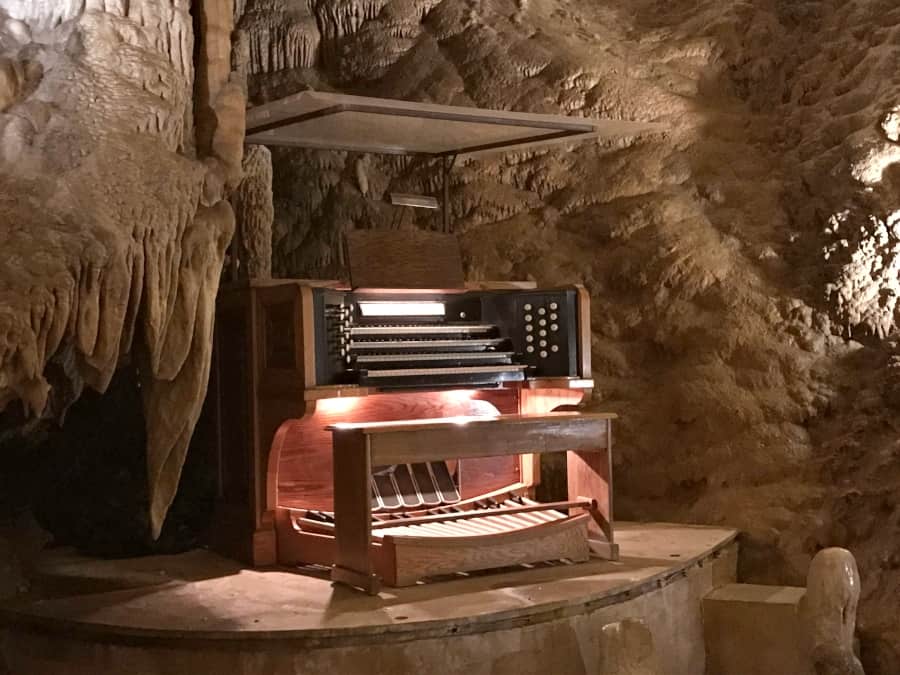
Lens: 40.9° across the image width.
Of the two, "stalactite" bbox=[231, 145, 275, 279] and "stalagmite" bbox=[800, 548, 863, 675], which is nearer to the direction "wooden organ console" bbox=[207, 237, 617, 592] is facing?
the stalagmite

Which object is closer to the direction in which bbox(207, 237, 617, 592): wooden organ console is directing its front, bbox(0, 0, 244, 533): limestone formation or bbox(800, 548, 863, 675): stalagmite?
the stalagmite

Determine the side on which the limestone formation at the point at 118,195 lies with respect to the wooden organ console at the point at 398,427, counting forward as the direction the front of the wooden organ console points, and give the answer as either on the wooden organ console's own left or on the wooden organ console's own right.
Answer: on the wooden organ console's own right

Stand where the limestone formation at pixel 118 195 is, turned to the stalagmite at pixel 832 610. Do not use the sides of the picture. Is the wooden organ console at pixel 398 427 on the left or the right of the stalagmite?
left

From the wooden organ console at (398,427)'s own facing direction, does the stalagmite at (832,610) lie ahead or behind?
ahead

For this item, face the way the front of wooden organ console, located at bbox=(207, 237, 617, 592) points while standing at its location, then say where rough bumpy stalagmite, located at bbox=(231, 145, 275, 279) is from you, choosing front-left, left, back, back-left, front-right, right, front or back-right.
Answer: back

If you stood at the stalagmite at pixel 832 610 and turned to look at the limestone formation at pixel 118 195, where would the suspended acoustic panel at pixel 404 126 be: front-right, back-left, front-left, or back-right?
front-right

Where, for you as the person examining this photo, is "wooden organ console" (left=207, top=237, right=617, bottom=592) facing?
facing the viewer and to the right of the viewer
